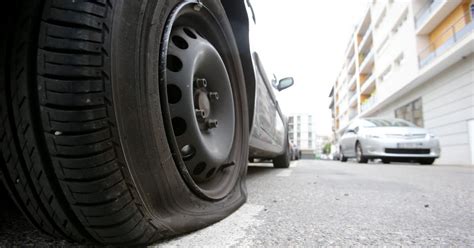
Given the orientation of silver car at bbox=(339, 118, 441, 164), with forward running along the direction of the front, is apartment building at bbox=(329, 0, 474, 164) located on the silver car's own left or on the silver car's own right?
on the silver car's own left

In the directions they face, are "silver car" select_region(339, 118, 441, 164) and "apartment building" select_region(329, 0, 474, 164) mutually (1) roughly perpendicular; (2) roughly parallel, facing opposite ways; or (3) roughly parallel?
roughly perpendicular

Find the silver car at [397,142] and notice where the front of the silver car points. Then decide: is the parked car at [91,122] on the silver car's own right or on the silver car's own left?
on the silver car's own right

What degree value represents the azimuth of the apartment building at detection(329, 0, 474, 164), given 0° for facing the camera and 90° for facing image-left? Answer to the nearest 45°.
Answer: approximately 45°
